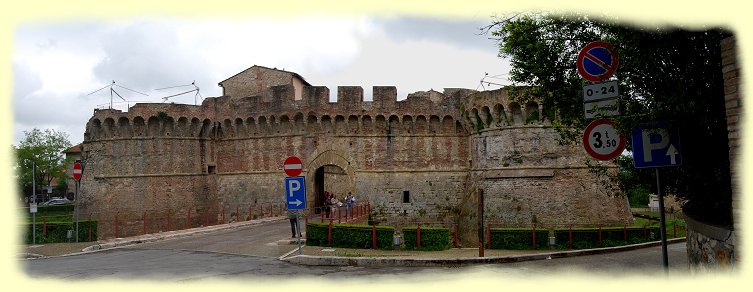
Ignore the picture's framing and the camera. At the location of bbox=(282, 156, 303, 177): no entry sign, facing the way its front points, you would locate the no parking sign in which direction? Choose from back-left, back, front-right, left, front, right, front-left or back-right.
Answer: front-left

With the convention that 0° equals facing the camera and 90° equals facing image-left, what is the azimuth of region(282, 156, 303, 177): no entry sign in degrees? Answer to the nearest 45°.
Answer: approximately 0°

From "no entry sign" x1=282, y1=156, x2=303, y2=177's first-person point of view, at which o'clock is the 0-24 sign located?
The 0-24 sign is roughly at 11 o'clock from the no entry sign.

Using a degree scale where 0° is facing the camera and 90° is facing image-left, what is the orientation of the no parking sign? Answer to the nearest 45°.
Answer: approximately 0°

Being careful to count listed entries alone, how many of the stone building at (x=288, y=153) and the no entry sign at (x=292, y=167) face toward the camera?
2

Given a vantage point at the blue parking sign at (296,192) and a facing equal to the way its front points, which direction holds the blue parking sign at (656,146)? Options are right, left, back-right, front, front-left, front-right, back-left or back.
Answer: front-left

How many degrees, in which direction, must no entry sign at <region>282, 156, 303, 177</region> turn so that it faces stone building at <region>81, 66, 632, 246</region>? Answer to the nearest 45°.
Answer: approximately 180°
